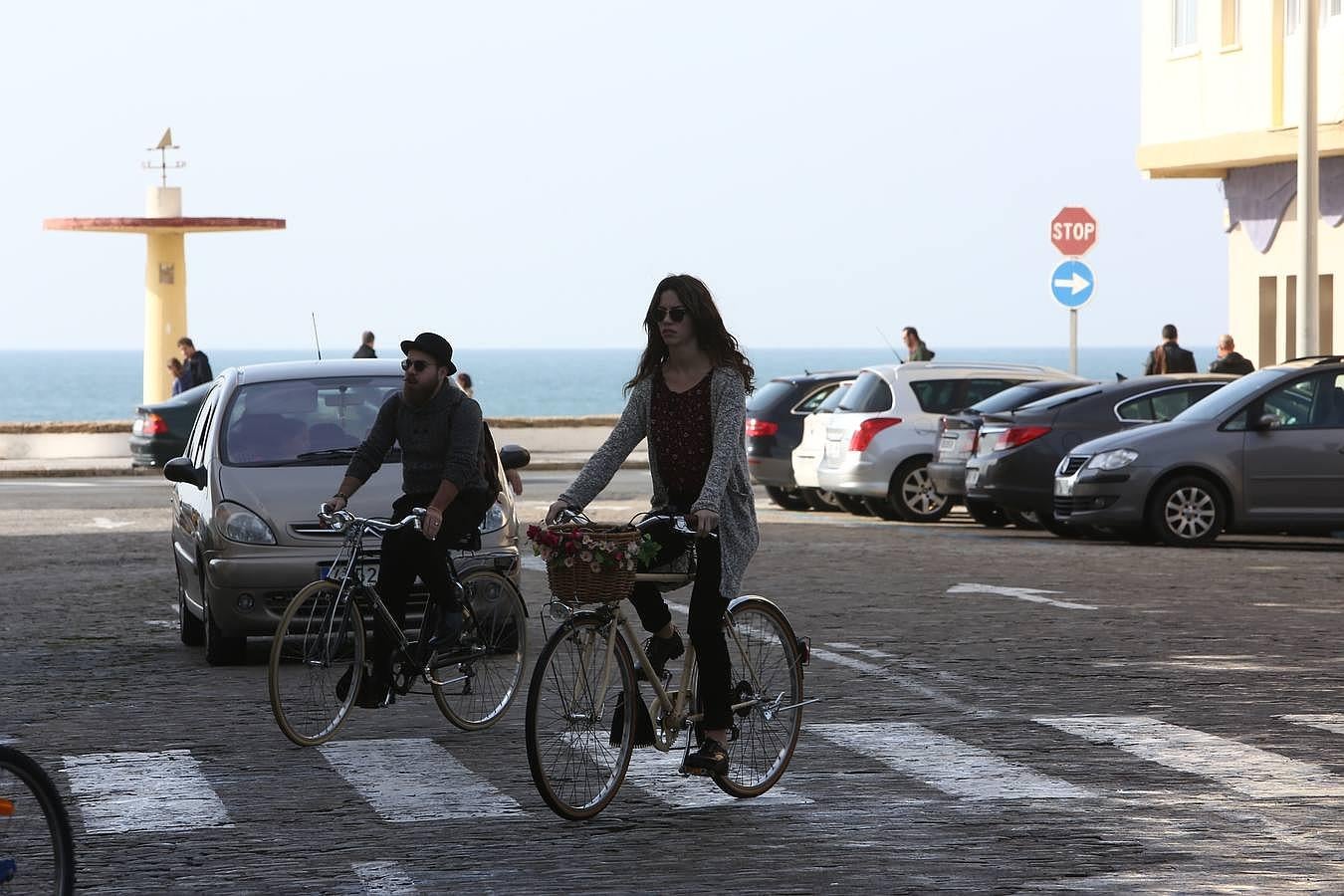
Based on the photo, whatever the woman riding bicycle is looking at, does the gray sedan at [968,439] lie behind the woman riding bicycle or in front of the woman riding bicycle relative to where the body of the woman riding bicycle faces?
behind

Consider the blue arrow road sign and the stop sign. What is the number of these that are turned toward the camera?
2

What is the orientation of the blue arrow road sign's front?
toward the camera

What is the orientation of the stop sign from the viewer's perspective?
toward the camera

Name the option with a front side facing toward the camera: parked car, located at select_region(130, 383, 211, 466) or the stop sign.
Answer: the stop sign

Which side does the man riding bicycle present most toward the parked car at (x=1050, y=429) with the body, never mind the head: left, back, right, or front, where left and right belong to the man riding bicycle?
back

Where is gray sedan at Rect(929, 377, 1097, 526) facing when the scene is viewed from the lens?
facing away from the viewer and to the right of the viewer

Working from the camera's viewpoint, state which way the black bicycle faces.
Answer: facing the viewer and to the left of the viewer

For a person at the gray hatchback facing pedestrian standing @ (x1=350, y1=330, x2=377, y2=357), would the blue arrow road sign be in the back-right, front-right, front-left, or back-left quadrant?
front-right

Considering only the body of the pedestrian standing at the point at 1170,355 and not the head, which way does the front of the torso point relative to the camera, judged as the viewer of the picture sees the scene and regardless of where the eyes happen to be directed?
away from the camera

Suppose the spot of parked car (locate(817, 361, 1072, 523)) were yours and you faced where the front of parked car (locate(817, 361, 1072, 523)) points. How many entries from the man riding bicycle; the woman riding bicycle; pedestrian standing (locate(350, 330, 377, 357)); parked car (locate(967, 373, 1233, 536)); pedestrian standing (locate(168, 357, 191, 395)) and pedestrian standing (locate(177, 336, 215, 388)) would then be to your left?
3

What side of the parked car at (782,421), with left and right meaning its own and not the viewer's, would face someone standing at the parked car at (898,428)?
right

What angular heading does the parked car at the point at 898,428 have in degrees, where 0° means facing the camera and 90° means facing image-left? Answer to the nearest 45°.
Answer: approximately 225°

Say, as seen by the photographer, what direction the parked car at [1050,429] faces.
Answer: facing away from the viewer and to the right of the viewer

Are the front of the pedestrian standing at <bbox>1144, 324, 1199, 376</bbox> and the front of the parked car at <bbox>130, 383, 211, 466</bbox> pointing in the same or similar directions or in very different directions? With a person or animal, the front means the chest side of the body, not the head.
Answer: same or similar directions

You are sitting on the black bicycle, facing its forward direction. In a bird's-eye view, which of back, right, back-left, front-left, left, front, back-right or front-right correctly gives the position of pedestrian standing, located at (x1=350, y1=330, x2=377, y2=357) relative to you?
back-right

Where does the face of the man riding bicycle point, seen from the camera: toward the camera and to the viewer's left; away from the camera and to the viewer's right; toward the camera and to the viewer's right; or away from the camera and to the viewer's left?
toward the camera and to the viewer's left

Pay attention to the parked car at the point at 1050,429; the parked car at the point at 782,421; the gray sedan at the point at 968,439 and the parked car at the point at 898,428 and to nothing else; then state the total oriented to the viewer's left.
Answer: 0
